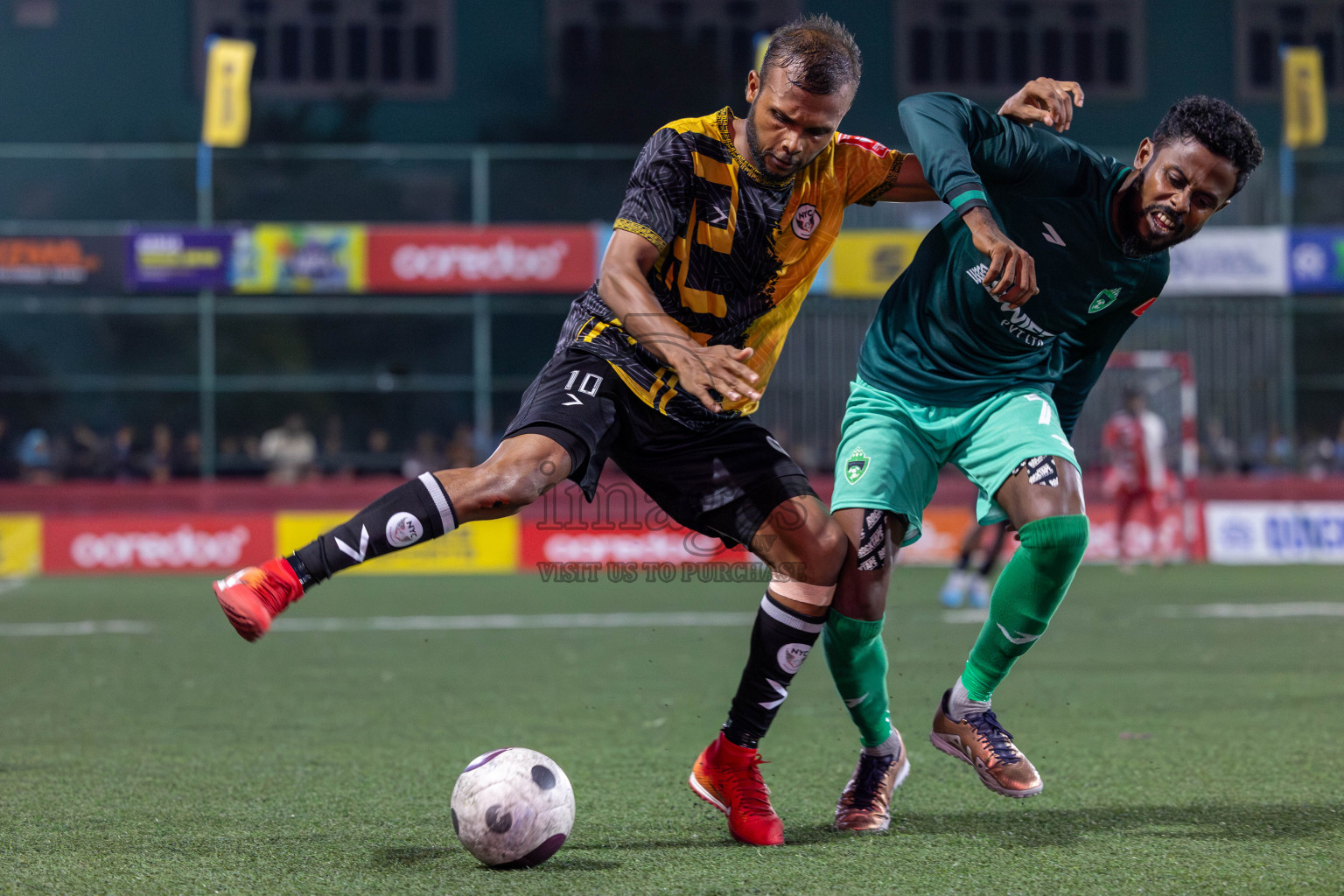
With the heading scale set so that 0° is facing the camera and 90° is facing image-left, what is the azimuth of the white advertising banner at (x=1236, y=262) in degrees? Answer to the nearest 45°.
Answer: approximately 0°

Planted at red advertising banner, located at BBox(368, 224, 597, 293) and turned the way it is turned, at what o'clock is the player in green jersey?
The player in green jersey is roughly at 12 o'clock from the red advertising banner.

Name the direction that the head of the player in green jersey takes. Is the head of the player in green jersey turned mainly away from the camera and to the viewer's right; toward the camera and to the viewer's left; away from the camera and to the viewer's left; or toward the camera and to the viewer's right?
toward the camera and to the viewer's right

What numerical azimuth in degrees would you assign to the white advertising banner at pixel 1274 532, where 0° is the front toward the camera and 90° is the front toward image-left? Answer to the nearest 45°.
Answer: approximately 0°

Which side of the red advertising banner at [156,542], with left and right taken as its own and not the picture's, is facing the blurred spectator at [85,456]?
back

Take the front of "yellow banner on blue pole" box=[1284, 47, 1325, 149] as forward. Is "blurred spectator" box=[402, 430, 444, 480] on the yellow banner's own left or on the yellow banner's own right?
on the yellow banner's own right

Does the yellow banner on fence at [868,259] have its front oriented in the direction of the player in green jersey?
yes
